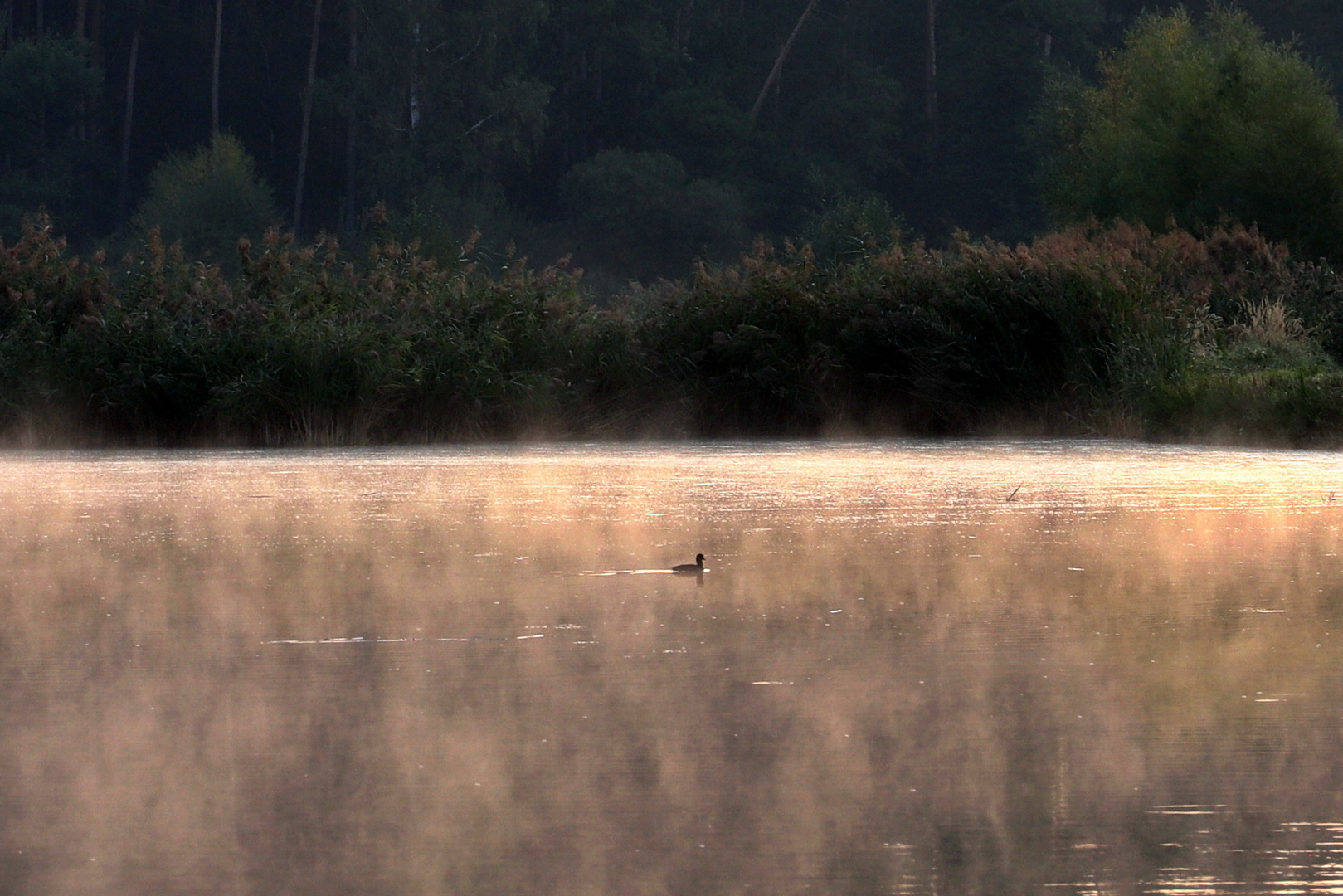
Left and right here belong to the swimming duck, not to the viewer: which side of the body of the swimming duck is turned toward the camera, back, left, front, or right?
right

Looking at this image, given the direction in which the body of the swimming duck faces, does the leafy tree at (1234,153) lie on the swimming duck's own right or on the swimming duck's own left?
on the swimming duck's own left
